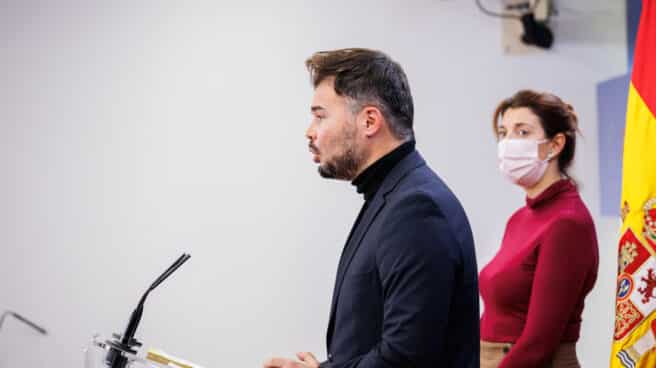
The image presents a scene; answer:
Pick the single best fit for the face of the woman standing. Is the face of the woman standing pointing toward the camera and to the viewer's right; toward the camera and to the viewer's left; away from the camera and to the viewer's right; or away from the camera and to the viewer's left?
toward the camera and to the viewer's left

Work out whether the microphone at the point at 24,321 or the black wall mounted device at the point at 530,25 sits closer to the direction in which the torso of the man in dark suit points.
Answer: the microphone

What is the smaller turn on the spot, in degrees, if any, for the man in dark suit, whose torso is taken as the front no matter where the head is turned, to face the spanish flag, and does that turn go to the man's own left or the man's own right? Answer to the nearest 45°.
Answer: approximately 135° to the man's own right

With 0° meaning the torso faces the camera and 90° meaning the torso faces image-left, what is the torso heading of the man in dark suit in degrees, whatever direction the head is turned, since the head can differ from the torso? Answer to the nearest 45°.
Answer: approximately 90°

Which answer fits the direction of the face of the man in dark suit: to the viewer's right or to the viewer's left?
to the viewer's left

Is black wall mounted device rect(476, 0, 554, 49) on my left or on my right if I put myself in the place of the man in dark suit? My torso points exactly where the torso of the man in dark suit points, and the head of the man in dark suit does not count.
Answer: on my right

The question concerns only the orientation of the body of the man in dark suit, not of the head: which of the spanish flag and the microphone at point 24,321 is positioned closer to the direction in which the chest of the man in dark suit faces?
the microphone

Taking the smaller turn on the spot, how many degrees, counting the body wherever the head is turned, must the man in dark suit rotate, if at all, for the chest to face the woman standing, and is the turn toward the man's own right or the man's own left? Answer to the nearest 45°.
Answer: approximately 135° to the man's own right

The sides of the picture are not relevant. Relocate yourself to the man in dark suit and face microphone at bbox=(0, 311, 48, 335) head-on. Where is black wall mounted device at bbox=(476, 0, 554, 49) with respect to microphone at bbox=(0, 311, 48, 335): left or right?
right
